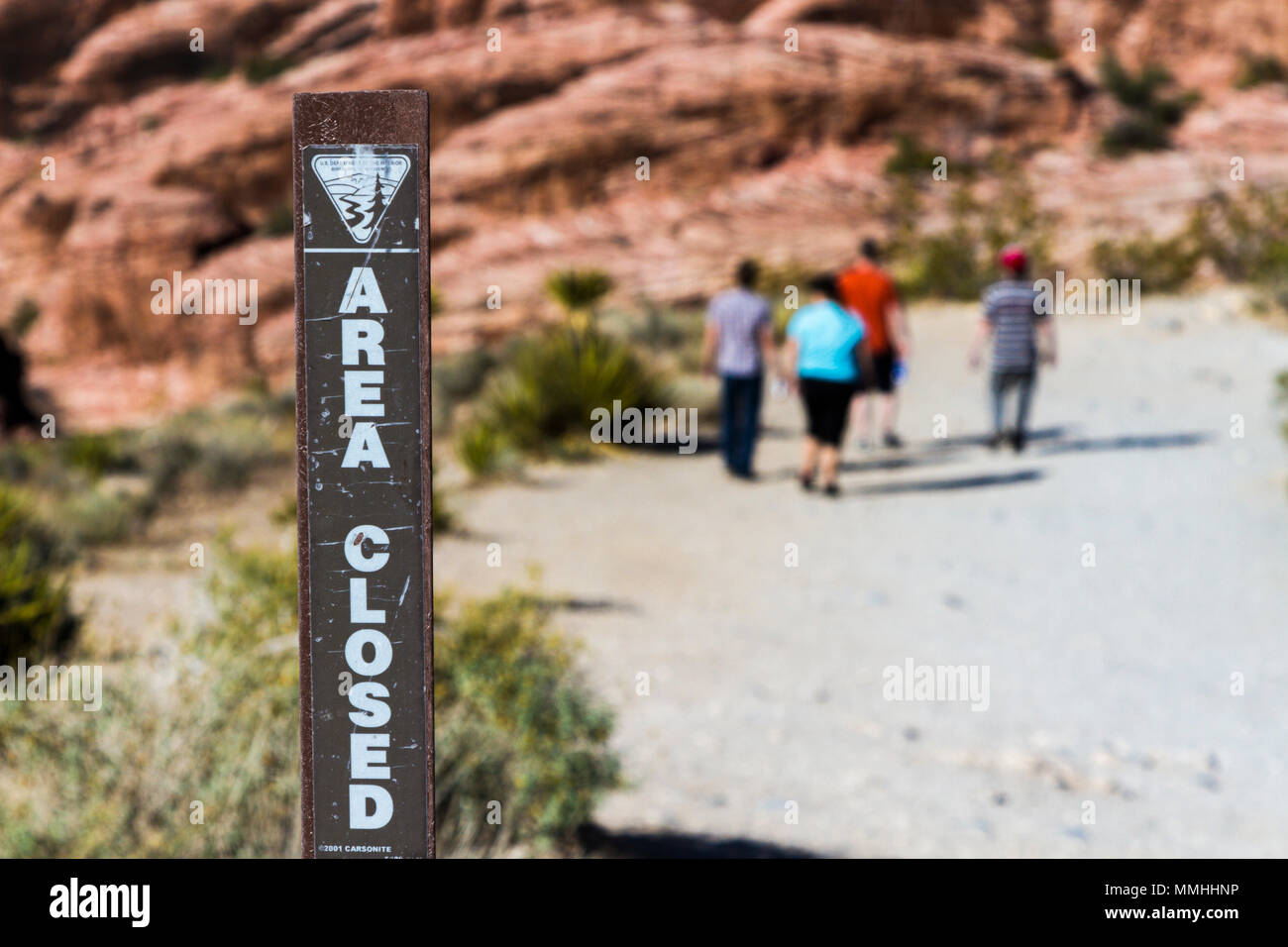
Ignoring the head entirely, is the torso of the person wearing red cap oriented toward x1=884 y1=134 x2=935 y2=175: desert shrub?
yes

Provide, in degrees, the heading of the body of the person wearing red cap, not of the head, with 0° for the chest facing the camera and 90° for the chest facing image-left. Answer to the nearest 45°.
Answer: approximately 180°

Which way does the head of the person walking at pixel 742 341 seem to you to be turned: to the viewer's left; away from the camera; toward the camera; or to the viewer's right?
away from the camera

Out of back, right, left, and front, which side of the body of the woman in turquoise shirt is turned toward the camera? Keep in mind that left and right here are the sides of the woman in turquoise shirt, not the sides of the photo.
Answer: back

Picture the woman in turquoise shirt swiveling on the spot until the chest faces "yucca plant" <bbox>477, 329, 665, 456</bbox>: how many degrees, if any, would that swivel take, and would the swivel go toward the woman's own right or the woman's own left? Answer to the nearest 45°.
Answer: approximately 45° to the woman's own left

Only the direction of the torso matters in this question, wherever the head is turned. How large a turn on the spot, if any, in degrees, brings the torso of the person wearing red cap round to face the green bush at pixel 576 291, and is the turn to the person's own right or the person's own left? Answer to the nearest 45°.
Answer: approximately 45° to the person's own left

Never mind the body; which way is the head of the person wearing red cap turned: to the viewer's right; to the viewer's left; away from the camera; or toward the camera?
away from the camera

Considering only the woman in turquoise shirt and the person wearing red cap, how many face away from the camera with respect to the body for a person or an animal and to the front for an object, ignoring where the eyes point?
2

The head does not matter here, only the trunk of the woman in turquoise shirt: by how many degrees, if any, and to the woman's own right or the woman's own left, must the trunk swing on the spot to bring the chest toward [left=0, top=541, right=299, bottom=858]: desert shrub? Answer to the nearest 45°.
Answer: approximately 180°

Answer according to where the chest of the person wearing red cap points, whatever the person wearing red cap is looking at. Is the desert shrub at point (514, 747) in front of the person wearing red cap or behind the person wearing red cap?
behind
